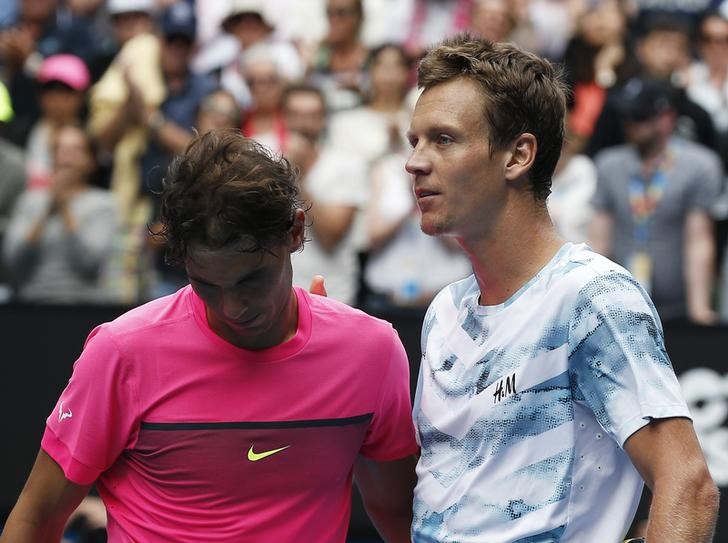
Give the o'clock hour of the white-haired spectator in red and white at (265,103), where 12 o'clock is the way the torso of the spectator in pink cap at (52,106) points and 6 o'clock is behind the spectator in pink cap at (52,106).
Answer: the white-haired spectator in red and white at (265,103) is roughly at 10 o'clock from the spectator in pink cap at (52,106).

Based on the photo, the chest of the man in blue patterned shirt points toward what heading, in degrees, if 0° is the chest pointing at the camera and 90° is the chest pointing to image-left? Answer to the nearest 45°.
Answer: approximately 45°

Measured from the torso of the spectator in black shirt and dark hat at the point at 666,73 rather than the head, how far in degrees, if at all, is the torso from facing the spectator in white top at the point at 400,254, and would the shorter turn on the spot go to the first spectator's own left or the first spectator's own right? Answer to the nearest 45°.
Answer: approximately 45° to the first spectator's own right

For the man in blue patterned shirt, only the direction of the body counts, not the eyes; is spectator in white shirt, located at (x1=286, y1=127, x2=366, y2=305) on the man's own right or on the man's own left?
on the man's own right

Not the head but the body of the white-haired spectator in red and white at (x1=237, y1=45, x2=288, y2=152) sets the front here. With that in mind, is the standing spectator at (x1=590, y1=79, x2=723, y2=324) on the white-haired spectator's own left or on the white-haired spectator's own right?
on the white-haired spectator's own left
